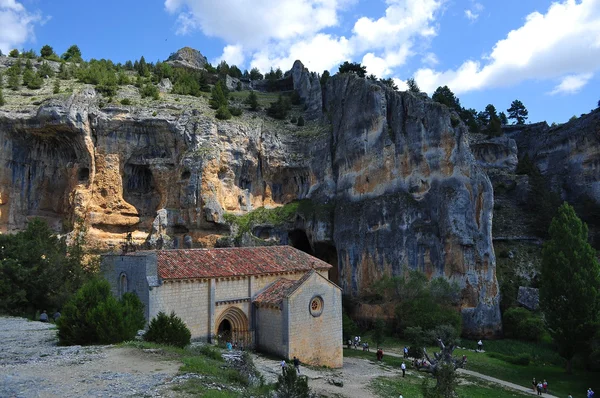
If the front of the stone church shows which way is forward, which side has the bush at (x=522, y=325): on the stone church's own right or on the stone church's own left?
on the stone church's own left

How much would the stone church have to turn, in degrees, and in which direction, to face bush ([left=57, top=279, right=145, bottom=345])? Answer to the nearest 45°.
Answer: approximately 90° to its right

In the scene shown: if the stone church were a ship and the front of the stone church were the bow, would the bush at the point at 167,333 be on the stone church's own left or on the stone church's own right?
on the stone church's own right

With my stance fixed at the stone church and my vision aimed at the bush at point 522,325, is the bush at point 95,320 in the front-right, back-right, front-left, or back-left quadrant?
back-right

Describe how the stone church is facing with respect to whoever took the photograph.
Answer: facing the viewer and to the right of the viewer

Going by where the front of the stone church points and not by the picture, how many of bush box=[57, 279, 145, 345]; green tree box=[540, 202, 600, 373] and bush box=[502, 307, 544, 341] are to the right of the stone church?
1

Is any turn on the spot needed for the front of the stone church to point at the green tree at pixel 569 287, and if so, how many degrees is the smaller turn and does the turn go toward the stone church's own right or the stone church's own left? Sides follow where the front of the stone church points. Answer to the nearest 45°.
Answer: approximately 45° to the stone church's own left
